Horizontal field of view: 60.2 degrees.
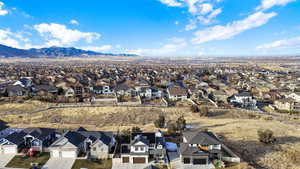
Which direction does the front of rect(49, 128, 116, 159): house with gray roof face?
toward the camera

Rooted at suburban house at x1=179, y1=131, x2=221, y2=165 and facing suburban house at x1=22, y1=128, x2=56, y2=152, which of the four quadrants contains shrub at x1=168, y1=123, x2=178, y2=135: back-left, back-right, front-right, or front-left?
front-right

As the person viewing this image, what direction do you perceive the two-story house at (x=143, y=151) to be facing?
facing the viewer

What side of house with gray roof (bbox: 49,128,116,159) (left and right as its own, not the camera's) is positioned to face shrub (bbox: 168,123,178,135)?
left

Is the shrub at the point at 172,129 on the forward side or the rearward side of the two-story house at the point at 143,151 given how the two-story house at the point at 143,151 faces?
on the rearward side

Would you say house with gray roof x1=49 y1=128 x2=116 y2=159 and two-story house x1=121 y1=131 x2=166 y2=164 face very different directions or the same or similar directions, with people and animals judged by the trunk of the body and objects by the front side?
same or similar directions

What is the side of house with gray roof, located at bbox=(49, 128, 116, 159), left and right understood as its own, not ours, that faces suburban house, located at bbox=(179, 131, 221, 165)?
left

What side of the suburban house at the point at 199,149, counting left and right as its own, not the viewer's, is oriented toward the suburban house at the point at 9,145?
right

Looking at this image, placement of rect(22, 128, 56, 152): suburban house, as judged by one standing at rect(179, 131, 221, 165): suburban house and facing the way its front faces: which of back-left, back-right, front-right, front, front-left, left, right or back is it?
right

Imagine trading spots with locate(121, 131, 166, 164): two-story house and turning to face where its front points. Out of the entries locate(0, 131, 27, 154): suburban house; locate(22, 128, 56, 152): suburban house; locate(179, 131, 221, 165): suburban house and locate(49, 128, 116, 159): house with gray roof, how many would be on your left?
1

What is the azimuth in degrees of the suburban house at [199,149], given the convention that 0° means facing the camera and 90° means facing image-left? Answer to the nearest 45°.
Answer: approximately 0°

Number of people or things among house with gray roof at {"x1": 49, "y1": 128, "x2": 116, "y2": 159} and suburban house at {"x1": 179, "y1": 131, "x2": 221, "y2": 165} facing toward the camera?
2

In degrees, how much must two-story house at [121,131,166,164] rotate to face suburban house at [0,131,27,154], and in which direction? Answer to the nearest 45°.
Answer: approximately 90° to its right
